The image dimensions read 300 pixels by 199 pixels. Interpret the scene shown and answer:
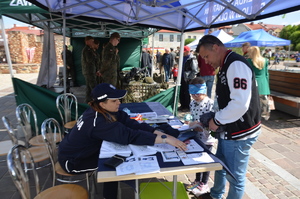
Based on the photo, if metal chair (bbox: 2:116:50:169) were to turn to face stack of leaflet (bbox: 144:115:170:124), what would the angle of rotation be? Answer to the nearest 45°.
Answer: approximately 45° to its right

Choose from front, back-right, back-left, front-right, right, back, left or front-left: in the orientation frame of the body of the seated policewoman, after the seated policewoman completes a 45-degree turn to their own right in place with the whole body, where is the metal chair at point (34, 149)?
back

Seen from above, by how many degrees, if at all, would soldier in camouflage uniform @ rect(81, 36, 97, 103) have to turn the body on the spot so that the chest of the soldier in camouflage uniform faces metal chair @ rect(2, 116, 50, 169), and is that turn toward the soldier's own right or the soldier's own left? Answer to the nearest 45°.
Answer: approximately 90° to the soldier's own right

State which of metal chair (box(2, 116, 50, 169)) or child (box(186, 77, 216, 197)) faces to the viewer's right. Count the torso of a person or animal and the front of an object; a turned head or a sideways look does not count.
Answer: the metal chair

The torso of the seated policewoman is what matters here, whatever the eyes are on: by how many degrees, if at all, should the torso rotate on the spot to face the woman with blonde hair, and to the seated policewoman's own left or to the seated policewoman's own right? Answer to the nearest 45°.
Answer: approximately 45° to the seated policewoman's own left

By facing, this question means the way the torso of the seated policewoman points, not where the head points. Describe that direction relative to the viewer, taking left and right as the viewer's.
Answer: facing to the right of the viewer

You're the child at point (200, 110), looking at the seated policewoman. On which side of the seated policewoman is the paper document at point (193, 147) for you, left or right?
left

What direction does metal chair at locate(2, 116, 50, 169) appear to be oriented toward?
to the viewer's right

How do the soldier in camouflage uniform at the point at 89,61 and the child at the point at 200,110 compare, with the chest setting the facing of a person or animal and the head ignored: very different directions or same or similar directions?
very different directions
